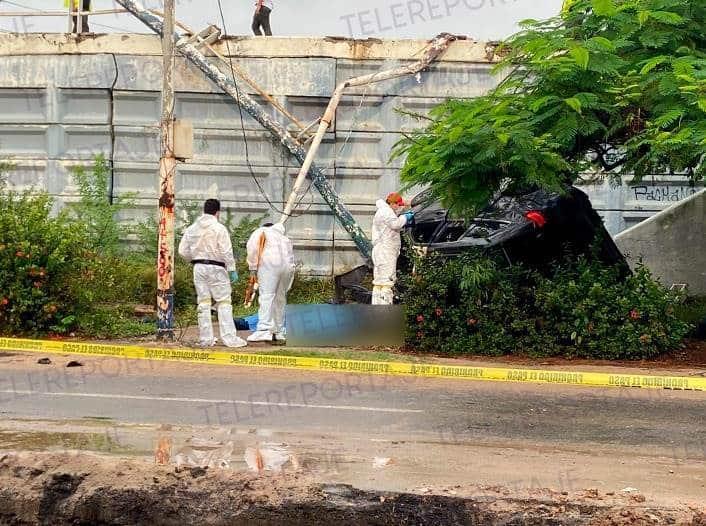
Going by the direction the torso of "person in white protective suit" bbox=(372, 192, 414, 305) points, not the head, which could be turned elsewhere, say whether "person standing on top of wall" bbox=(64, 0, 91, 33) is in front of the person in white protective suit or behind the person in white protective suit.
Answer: behind

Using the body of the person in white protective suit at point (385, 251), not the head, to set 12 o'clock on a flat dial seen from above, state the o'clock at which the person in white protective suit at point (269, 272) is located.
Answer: the person in white protective suit at point (269, 272) is roughly at 5 o'clock from the person in white protective suit at point (385, 251).

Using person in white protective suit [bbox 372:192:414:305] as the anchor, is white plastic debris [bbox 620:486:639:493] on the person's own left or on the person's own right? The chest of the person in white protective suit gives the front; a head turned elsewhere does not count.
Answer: on the person's own right

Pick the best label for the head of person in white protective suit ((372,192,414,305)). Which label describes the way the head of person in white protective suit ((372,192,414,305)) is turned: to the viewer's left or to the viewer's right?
to the viewer's right

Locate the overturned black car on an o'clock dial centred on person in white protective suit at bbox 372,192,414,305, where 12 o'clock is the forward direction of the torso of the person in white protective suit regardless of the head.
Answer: The overturned black car is roughly at 1 o'clock from the person in white protective suit.

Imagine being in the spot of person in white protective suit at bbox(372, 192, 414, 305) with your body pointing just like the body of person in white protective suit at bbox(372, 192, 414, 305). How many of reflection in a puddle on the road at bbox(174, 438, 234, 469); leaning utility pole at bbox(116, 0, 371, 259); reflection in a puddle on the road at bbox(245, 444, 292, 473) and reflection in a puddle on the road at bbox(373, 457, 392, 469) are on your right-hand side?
3

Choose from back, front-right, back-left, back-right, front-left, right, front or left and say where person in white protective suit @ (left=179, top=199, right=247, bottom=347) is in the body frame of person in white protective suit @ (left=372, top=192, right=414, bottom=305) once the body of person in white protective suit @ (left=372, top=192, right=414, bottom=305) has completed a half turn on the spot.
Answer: front-left

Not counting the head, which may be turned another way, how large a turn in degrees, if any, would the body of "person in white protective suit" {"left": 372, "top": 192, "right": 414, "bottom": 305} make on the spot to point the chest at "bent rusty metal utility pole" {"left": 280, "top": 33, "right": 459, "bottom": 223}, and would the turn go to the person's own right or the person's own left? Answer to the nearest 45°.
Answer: approximately 90° to the person's own left

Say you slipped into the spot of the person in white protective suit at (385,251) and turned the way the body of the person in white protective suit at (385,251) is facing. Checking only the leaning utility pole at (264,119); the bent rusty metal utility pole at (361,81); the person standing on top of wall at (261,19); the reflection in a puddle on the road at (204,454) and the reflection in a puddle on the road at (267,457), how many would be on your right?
2

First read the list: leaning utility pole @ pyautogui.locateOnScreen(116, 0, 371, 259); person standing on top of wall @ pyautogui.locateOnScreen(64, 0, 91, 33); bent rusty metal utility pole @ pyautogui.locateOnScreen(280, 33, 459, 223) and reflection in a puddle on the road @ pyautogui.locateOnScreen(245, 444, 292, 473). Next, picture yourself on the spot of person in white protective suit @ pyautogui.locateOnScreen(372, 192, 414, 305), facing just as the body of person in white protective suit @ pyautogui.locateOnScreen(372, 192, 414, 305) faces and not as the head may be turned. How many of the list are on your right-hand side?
1

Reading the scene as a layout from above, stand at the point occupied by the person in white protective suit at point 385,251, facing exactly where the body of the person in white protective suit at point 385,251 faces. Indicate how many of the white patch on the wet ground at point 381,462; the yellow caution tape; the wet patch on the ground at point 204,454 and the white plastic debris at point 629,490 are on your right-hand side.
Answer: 4

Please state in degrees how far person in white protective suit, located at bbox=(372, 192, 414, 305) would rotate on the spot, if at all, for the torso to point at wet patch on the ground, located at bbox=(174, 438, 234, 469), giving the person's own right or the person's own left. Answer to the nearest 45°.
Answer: approximately 90° to the person's own right

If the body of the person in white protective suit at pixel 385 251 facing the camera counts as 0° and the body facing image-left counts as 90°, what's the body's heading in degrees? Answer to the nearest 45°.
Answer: approximately 270°

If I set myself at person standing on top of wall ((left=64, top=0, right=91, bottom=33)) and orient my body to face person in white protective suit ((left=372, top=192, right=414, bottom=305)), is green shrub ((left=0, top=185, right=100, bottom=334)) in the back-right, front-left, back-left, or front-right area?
front-right
